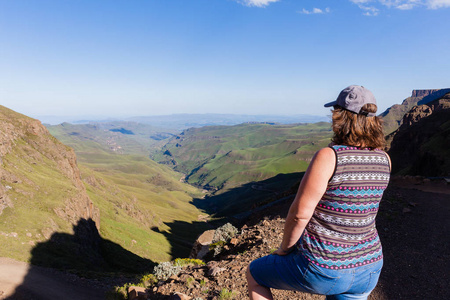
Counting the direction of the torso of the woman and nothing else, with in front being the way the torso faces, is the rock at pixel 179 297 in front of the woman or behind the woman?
in front

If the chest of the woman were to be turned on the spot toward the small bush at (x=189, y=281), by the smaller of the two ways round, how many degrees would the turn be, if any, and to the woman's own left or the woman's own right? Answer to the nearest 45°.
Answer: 0° — they already face it

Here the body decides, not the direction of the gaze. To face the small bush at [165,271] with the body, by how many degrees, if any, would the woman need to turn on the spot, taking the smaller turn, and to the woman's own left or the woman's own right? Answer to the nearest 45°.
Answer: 0° — they already face it

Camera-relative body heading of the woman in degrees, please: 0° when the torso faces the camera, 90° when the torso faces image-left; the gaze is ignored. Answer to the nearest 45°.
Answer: approximately 135°

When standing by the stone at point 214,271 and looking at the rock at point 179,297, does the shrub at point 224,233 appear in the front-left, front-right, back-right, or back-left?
back-right

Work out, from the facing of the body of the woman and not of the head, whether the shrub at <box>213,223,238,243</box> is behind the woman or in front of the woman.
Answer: in front

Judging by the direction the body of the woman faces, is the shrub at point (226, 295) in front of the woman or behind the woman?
in front

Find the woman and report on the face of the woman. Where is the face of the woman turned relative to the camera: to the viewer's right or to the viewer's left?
to the viewer's left
